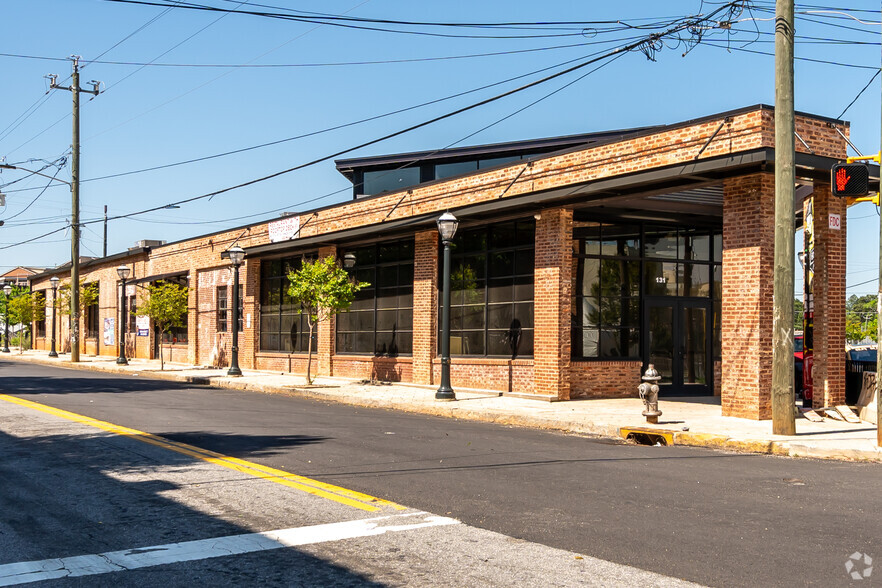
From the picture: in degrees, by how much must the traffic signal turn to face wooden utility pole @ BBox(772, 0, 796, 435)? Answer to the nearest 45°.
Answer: approximately 90° to its right

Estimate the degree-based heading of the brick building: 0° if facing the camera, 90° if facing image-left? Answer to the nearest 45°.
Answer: approximately 45°

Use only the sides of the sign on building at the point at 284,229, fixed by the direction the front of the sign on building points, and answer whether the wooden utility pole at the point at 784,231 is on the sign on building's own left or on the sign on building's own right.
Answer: on the sign on building's own left

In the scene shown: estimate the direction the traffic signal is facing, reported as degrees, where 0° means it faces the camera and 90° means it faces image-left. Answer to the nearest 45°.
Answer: approximately 0°

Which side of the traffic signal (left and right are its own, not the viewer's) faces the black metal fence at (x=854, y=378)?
back

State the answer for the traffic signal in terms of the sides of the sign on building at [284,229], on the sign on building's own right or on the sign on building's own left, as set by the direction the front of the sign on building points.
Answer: on the sign on building's own left

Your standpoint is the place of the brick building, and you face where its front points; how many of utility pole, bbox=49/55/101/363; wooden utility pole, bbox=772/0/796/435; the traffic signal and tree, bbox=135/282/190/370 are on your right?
2

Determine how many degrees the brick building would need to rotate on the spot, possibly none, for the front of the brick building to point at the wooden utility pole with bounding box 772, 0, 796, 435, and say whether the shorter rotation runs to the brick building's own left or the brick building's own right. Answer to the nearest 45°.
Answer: approximately 45° to the brick building's own left
